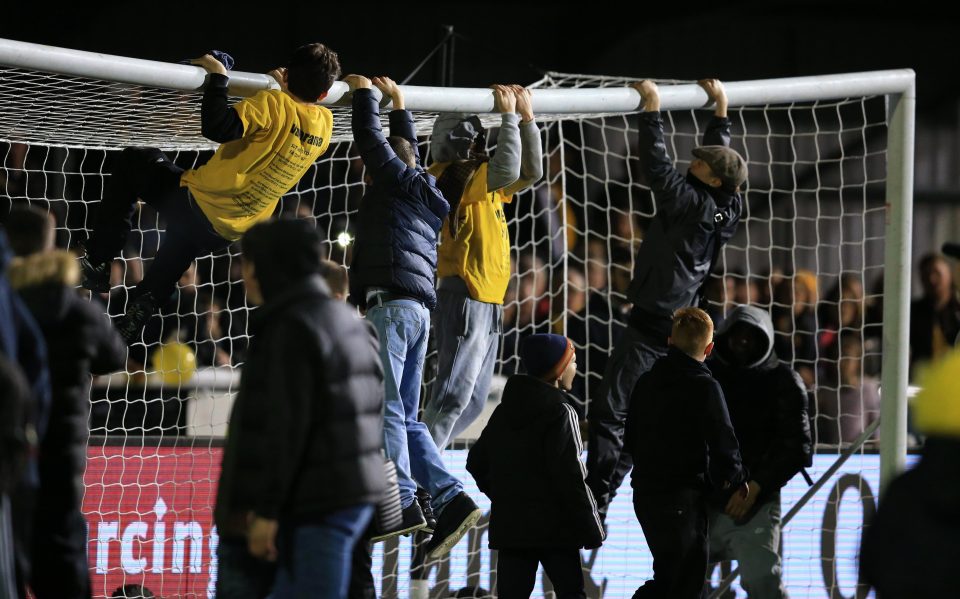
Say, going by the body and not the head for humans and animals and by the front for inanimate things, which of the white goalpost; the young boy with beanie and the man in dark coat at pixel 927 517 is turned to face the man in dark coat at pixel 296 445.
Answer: the white goalpost

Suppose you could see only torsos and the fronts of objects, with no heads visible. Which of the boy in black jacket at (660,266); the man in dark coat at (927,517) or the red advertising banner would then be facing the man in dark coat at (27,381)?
the red advertising banner

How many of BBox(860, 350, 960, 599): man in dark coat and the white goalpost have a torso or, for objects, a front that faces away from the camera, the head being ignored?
1

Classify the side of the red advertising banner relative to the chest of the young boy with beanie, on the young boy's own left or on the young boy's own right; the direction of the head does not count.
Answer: on the young boy's own left

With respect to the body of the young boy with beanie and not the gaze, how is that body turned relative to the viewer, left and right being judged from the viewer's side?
facing away from the viewer and to the right of the viewer

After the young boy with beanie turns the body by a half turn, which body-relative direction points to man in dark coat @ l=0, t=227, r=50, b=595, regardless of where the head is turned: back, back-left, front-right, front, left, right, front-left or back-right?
front

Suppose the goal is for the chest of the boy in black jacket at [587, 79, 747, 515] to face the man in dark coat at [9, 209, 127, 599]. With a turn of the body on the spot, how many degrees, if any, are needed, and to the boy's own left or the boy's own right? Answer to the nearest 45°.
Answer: approximately 90° to the boy's own left

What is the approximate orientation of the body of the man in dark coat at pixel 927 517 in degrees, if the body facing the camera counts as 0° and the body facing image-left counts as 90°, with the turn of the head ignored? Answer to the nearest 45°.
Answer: approximately 180°

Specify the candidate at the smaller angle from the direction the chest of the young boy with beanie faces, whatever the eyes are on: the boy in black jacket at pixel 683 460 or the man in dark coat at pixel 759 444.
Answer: the man in dark coat

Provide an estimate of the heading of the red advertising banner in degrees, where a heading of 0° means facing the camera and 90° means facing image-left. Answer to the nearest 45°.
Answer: approximately 0°

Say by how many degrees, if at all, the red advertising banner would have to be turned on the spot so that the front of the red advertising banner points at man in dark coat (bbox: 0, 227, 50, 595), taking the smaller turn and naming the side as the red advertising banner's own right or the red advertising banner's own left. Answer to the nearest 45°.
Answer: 0° — it already faces them

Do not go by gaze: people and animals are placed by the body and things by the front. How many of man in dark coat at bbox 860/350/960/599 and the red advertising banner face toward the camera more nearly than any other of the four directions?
1

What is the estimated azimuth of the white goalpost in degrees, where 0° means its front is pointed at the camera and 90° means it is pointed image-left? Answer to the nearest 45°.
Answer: approximately 0°

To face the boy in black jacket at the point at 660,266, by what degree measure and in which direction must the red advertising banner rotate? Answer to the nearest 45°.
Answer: approximately 45° to its left
